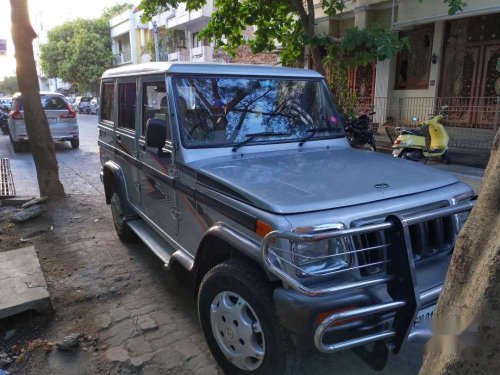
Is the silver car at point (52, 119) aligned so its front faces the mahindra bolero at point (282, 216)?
no

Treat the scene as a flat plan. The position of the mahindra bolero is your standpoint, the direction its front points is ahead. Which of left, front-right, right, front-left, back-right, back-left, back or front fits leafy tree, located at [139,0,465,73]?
back-left

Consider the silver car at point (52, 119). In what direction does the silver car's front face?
away from the camera

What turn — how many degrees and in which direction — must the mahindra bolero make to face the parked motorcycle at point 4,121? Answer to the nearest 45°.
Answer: approximately 180°

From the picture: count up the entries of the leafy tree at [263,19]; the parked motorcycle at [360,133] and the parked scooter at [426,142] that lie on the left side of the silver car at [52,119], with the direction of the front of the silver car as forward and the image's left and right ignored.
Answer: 0

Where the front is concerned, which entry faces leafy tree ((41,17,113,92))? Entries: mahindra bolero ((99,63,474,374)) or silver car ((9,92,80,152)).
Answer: the silver car

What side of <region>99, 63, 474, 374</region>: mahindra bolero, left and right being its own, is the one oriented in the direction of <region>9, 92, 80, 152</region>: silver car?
back

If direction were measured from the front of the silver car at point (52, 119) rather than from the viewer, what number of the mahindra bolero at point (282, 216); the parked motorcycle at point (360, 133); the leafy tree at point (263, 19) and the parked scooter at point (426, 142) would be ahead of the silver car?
0

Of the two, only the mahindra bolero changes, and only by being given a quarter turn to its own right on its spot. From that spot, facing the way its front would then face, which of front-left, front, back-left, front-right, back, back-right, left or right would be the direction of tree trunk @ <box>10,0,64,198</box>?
right

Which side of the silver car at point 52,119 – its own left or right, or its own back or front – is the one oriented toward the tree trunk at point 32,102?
back

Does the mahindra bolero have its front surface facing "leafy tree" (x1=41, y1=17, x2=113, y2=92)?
no

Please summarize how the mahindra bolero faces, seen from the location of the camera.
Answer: facing the viewer and to the right of the viewer

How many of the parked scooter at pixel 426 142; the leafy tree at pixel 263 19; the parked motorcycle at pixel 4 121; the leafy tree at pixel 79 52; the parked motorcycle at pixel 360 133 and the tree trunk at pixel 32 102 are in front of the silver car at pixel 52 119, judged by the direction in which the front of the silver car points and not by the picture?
2

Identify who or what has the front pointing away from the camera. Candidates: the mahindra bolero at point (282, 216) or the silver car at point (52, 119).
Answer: the silver car

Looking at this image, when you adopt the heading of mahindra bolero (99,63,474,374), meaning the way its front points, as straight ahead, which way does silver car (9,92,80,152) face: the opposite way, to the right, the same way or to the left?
the opposite way

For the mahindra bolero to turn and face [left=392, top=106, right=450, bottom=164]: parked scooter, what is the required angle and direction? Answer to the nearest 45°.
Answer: approximately 90° to its left
